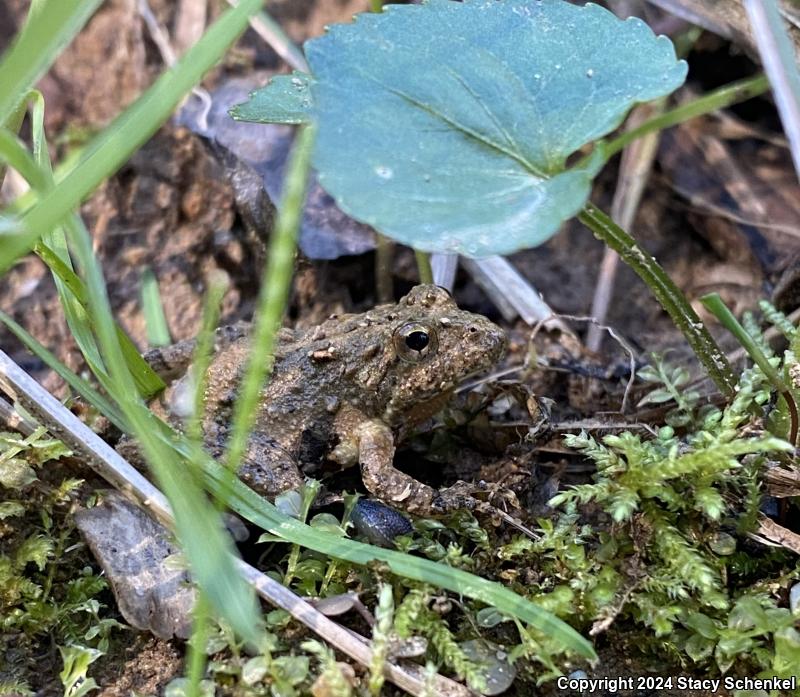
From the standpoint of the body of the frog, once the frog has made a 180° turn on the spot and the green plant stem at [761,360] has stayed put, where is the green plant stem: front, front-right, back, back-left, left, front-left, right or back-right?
back-left

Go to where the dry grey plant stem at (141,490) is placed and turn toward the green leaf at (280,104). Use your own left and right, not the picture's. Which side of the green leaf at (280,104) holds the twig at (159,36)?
left

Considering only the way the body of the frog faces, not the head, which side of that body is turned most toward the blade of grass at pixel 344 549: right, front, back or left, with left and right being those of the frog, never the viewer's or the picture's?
right

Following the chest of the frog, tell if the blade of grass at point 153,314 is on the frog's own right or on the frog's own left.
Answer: on the frog's own left

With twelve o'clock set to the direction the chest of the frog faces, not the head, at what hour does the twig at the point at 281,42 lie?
The twig is roughly at 9 o'clock from the frog.

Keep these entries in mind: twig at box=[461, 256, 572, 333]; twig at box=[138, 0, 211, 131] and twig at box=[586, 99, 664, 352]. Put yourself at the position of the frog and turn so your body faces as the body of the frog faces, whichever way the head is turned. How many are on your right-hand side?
0

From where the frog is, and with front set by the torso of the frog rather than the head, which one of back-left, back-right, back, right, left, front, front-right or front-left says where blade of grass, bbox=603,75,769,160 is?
front

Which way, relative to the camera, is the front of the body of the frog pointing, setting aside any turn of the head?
to the viewer's right

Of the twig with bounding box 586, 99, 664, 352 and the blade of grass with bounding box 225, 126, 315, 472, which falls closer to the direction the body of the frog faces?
the twig

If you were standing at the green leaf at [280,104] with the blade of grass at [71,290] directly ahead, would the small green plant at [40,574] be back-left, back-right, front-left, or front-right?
front-left

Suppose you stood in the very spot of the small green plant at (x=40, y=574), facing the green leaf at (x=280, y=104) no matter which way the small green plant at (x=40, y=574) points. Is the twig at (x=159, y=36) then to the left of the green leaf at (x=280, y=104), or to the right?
left
